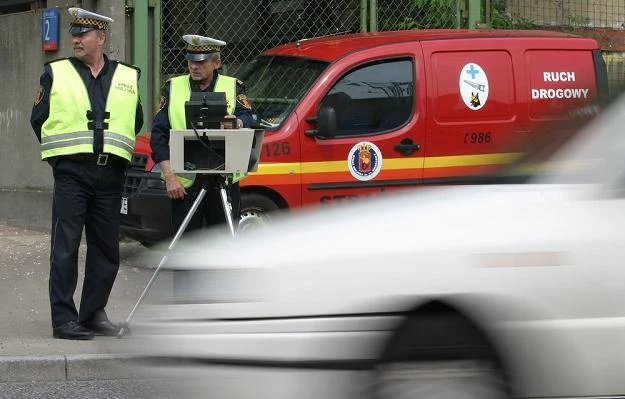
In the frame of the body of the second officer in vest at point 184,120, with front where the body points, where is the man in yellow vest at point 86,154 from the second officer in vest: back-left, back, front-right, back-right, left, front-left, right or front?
right

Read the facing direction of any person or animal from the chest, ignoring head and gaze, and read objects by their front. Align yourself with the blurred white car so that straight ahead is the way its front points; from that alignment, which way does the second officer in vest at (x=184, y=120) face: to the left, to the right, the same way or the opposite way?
to the left

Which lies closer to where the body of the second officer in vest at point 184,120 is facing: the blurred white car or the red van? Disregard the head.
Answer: the blurred white car

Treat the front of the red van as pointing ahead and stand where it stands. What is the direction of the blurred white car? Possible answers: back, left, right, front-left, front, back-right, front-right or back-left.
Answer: front-left

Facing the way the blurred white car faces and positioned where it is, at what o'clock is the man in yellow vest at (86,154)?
The man in yellow vest is roughly at 2 o'clock from the blurred white car.

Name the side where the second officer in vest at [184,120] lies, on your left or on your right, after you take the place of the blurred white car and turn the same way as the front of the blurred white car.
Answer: on your right

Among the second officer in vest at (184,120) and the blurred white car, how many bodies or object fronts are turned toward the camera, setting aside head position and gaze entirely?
1

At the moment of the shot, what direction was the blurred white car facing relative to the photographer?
facing to the left of the viewer

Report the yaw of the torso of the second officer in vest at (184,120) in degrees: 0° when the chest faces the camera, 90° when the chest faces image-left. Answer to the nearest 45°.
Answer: approximately 0°

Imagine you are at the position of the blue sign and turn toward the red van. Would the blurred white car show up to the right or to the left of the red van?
right

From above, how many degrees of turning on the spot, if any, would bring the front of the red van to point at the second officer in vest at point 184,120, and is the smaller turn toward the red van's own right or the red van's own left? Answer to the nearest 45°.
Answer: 0° — it already faces them

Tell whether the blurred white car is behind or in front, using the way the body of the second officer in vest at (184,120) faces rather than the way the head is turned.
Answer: in front

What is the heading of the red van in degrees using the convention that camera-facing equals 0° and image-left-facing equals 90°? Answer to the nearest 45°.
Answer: approximately 45°
